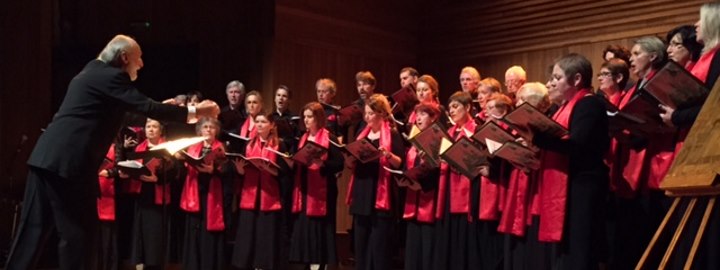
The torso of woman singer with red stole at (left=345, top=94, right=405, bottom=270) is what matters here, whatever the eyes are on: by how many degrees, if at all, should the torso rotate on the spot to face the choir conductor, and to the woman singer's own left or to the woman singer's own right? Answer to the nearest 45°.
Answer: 0° — they already face them

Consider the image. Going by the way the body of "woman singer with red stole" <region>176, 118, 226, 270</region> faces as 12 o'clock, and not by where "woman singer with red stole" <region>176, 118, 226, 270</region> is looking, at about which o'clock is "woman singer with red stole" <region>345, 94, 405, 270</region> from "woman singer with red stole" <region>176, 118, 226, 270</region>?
"woman singer with red stole" <region>345, 94, 405, 270</region> is roughly at 10 o'clock from "woman singer with red stole" <region>176, 118, 226, 270</region>.

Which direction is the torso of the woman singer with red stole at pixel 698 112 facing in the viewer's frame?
to the viewer's left

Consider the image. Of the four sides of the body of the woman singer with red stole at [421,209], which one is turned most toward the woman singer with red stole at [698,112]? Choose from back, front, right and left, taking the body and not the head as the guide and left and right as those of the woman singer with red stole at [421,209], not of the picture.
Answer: left

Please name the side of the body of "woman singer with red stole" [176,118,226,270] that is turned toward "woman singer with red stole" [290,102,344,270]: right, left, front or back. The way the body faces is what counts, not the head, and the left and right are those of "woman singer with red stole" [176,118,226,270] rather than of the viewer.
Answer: left

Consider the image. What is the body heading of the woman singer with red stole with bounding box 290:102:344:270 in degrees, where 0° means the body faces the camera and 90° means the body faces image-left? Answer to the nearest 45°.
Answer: approximately 45°
